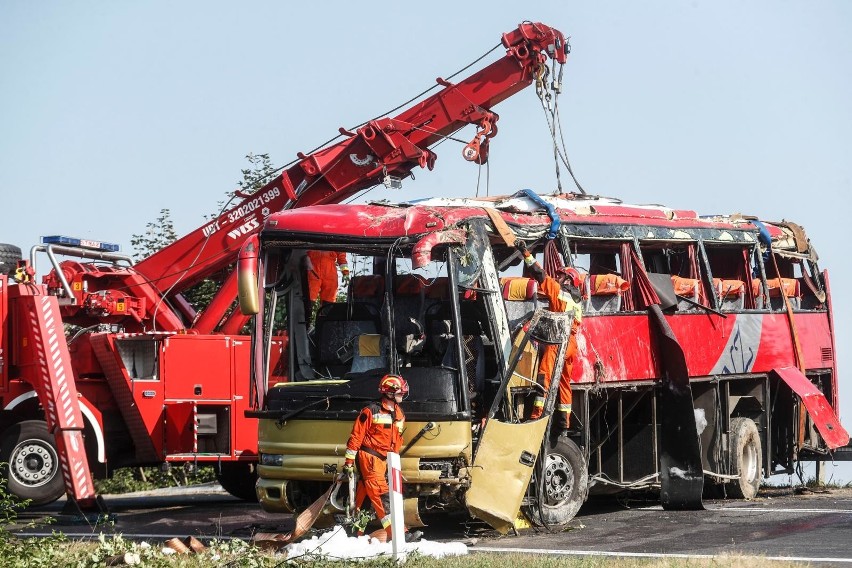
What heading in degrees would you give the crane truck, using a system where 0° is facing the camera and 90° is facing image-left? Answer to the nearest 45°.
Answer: approximately 90°

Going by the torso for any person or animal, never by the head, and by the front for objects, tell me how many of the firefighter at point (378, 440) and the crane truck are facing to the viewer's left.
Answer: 1

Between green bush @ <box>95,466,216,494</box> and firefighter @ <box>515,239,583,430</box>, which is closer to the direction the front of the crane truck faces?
the green bush

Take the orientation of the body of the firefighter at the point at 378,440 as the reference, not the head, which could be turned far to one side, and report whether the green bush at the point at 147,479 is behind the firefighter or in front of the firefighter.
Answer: behind

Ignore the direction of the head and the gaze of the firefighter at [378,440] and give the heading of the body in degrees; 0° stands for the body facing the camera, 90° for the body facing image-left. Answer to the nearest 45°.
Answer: approximately 315°

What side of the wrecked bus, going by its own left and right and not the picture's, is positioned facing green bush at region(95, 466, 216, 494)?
right

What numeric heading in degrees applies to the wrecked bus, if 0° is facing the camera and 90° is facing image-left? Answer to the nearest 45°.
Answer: approximately 45°

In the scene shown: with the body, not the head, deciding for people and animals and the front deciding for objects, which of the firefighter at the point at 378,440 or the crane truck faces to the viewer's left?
the crane truck
